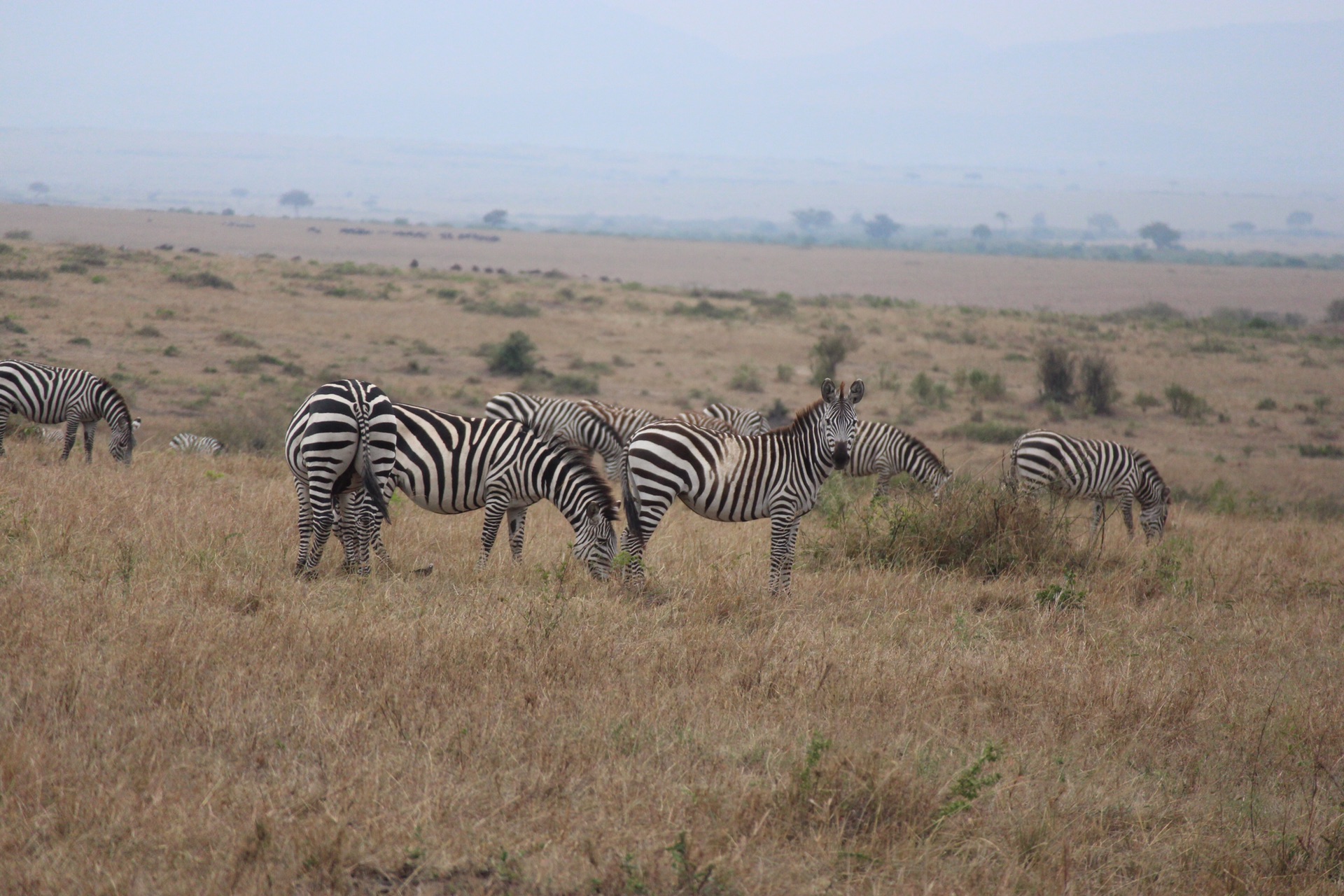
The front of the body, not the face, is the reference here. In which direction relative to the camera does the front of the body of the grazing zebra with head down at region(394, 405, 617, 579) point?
to the viewer's right

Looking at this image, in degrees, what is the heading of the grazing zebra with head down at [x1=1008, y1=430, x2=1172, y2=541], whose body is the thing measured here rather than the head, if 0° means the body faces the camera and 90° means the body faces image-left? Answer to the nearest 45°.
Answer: approximately 270°

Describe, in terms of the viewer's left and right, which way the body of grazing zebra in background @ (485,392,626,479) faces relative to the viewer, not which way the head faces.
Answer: facing to the right of the viewer

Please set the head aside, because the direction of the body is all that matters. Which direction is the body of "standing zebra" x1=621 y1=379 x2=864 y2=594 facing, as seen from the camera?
to the viewer's right

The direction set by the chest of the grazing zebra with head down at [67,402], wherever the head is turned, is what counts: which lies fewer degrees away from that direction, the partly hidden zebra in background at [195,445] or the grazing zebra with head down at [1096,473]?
the grazing zebra with head down

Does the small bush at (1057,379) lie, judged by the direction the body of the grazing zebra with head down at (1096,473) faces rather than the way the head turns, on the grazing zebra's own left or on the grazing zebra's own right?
on the grazing zebra's own left

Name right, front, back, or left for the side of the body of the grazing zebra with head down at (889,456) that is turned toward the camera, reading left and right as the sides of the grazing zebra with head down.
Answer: right

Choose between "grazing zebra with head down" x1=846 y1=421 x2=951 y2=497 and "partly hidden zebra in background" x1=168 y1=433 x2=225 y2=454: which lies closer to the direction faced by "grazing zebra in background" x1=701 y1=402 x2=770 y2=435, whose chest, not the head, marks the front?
the grazing zebra with head down
